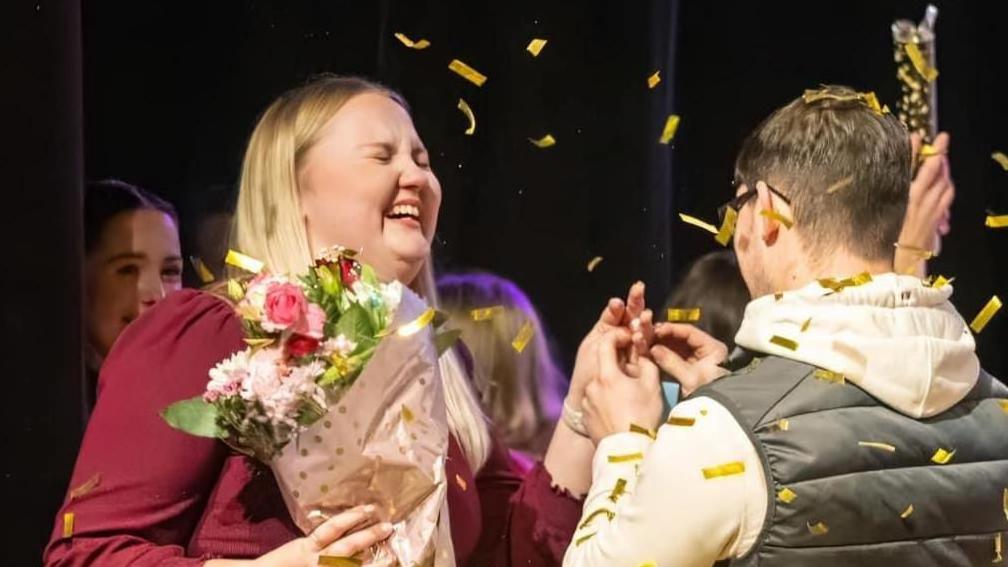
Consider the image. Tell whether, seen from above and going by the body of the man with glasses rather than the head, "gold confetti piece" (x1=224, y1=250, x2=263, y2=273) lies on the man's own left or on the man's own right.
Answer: on the man's own left

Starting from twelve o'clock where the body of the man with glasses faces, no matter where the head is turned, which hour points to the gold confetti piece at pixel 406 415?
The gold confetti piece is roughly at 10 o'clock from the man with glasses.

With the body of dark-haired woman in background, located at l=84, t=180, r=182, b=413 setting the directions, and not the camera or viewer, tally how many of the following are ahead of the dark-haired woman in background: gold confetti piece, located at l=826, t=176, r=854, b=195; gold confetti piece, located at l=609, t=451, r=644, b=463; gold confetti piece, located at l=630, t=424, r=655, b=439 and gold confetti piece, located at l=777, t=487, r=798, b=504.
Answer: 4

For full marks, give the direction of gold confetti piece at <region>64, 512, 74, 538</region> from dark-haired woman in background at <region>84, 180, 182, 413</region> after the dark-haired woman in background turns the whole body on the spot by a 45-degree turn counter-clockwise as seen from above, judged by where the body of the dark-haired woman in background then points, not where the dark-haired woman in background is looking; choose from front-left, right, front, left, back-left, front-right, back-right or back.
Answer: right

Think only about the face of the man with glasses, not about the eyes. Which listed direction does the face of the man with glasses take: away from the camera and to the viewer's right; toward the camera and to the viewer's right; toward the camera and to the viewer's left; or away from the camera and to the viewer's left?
away from the camera and to the viewer's left

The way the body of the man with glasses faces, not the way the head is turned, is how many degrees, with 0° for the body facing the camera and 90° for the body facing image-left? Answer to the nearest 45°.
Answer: approximately 135°

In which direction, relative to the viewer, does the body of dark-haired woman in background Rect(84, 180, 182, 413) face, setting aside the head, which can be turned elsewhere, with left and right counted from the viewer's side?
facing the viewer and to the right of the viewer

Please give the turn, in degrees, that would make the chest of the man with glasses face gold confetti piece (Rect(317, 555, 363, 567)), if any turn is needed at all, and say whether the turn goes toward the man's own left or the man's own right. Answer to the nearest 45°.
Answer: approximately 90° to the man's own left

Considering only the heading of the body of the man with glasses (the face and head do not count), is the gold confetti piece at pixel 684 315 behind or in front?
in front
